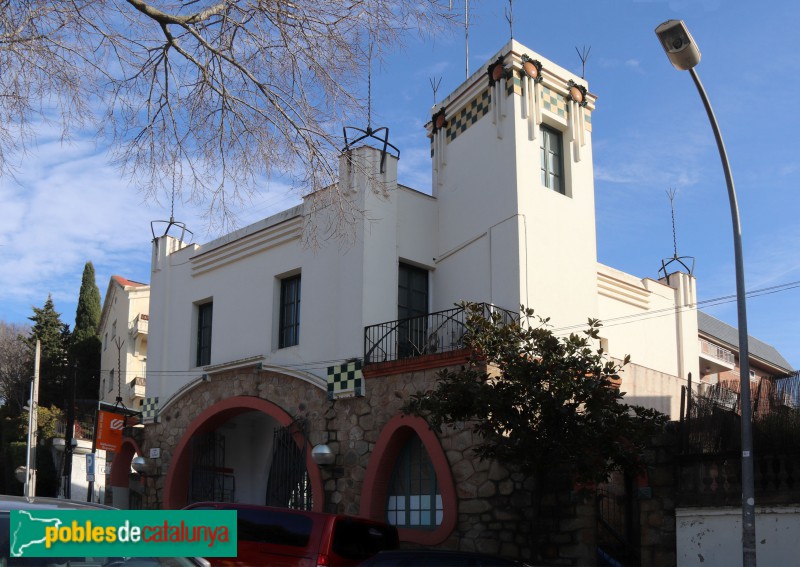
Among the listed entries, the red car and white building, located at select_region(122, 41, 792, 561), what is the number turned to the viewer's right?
0

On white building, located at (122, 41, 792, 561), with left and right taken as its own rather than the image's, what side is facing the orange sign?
right

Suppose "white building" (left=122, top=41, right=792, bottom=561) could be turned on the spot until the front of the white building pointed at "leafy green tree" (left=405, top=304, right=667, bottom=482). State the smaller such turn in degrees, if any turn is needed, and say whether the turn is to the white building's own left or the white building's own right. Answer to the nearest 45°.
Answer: approximately 45° to the white building's own left

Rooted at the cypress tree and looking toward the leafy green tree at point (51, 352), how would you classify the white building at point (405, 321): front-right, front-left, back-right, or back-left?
back-left

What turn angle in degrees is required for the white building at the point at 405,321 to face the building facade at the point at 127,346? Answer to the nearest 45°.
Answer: approximately 90° to its right

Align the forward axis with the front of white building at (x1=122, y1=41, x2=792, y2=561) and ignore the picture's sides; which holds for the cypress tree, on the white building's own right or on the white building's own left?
on the white building's own right

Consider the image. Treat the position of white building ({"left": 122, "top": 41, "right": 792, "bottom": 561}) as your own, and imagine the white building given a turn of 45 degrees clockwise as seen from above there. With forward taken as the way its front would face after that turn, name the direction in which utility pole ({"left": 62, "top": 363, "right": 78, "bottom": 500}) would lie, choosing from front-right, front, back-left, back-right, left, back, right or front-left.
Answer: front-right

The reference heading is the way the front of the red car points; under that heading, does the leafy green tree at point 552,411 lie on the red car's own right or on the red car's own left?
on the red car's own right

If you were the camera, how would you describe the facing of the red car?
facing away from the viewer and to the left of the viewer

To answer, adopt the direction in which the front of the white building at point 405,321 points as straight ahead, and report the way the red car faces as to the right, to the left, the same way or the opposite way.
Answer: to the right

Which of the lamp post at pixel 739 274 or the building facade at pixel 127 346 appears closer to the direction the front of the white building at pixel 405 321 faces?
the lamp post
